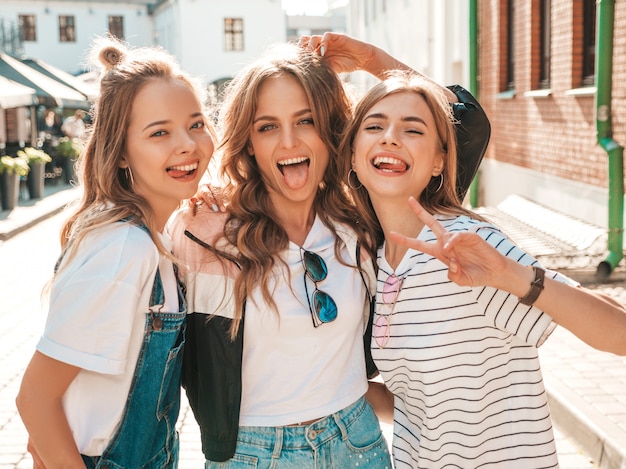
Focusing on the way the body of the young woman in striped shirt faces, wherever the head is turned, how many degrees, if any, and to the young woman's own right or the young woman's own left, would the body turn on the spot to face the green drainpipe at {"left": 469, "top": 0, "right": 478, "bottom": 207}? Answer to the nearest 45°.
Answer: approximately 135° to the young woman's own right

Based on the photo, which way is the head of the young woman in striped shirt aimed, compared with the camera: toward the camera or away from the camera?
toward the camera

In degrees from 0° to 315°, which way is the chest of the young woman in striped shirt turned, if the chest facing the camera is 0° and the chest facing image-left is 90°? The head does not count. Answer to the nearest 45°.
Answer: approximately 45°

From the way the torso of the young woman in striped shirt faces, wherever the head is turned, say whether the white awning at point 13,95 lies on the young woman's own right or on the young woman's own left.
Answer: on the young woman's own right

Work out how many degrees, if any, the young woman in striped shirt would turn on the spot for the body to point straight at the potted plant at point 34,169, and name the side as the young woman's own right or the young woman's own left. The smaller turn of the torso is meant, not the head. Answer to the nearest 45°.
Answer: approximately 90° to the young woman's own right
